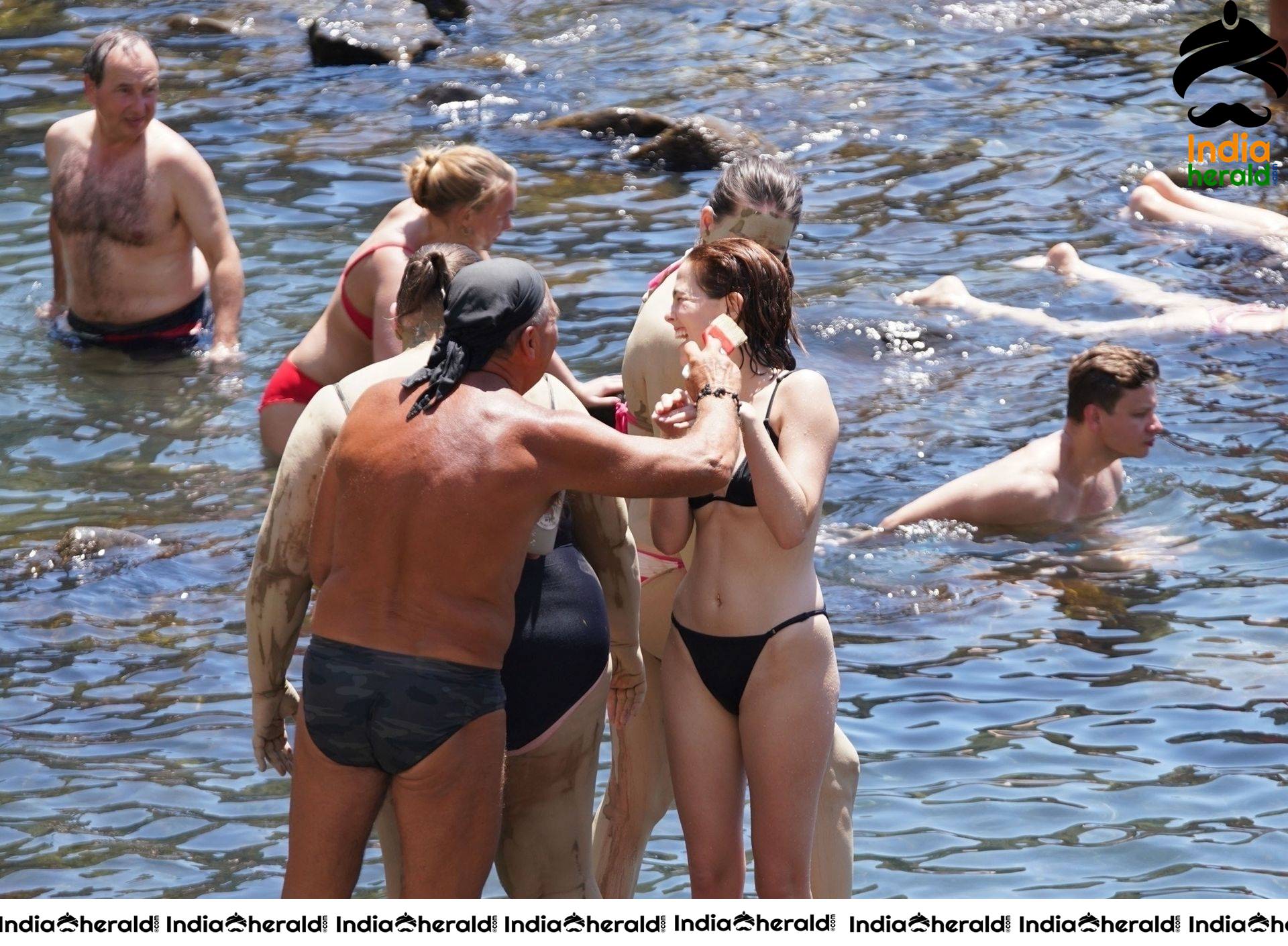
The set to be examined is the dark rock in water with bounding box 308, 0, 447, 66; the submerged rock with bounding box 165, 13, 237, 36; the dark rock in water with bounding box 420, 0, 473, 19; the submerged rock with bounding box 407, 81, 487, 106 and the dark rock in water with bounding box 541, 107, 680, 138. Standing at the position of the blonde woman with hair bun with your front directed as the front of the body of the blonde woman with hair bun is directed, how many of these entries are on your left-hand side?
5

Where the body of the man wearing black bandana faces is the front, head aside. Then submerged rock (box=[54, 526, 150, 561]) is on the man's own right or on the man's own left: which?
on the man's own left

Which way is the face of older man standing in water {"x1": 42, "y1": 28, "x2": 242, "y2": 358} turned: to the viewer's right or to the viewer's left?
to the viewer's right

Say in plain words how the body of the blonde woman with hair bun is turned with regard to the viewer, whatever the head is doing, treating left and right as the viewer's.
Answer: facing to the right of the viewer

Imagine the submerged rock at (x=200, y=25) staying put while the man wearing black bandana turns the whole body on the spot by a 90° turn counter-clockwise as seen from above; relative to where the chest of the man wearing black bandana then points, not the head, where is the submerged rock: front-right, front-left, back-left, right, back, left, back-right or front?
front-right

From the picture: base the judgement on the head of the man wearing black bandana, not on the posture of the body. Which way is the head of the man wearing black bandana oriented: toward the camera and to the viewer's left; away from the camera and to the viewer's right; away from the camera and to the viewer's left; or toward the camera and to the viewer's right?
away from the camera and to the viewer's right

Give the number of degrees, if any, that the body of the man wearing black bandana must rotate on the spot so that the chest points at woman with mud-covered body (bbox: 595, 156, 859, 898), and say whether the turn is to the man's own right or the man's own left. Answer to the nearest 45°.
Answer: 0° — they already face them

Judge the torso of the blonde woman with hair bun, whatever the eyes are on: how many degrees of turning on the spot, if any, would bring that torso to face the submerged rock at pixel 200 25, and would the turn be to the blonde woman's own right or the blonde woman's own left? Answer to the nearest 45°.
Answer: approximately 90° to the blonde woman's own left

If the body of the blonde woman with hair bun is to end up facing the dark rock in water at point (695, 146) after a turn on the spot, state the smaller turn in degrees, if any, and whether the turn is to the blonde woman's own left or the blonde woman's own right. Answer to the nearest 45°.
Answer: approximately 90° to the blonde woman's own left
